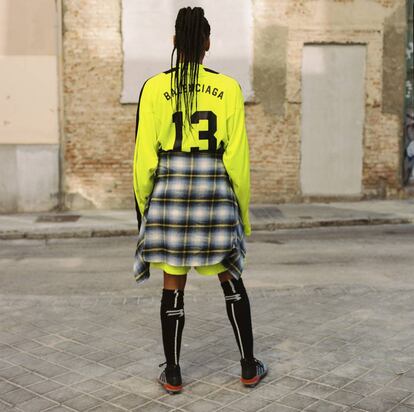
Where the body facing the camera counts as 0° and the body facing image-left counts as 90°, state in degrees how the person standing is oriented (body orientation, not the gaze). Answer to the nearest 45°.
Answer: approximately 180°

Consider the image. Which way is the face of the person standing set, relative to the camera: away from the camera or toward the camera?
away from the camera
